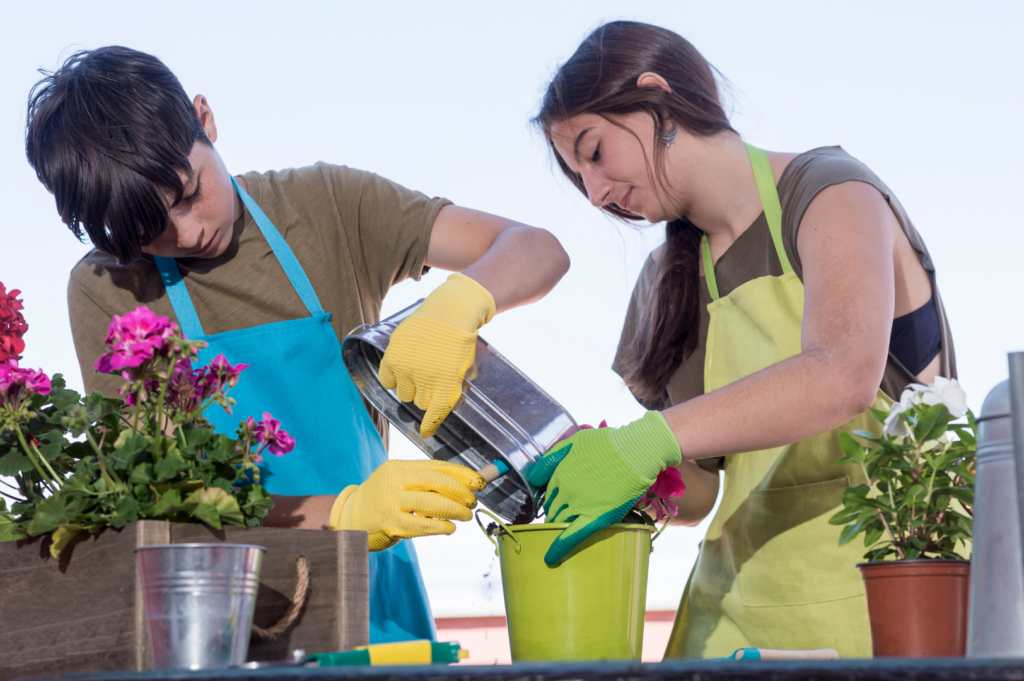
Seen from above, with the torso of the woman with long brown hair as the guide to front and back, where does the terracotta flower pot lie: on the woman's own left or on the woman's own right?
on the woman's own left

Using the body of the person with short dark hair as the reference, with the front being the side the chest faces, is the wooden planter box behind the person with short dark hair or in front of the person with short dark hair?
in front

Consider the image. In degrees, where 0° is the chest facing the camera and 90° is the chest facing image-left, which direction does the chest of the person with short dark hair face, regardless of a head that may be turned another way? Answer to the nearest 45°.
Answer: approximately 0°

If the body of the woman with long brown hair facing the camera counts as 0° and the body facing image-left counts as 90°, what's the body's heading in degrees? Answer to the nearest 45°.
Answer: approximately 45°

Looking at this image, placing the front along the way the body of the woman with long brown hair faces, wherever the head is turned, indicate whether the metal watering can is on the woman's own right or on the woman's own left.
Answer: on the woman's own left

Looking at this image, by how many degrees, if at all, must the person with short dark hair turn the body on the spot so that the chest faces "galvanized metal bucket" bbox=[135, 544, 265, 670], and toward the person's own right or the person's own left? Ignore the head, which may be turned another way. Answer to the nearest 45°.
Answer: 0° — they already face it
